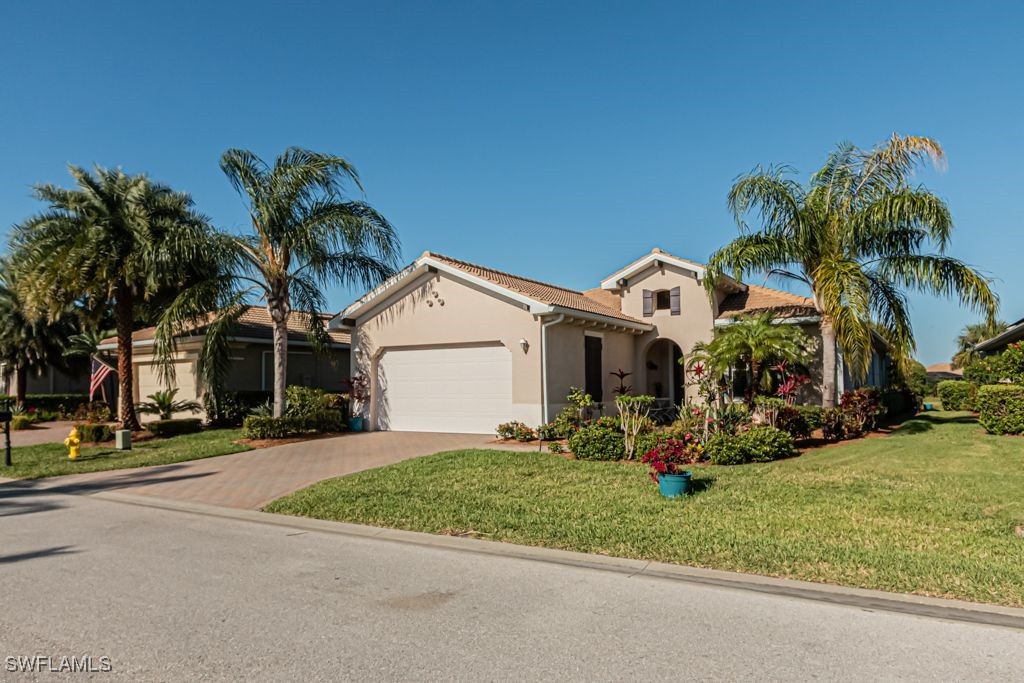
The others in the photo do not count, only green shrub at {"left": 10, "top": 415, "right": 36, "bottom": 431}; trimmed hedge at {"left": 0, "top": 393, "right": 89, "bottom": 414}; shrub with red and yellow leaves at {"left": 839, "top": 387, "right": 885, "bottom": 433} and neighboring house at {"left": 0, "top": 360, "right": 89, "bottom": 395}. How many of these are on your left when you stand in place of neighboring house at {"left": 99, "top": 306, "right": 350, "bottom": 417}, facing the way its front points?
1

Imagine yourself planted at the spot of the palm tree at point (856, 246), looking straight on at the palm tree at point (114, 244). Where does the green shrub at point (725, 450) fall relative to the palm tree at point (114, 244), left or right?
left

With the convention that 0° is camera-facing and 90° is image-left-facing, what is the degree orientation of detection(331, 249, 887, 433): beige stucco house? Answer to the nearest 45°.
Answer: approximately 45°

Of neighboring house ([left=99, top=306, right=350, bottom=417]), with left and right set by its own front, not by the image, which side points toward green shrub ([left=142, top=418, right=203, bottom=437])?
front

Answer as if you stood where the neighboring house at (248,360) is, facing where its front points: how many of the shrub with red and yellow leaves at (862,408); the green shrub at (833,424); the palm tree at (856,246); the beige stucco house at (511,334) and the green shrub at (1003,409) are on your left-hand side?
5

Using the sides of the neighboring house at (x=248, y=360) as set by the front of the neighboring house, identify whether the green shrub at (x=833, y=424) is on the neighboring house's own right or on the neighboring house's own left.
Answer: on the neighboring house's own left

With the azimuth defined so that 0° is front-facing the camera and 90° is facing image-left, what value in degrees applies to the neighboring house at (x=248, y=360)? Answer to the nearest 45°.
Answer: approximately 45°

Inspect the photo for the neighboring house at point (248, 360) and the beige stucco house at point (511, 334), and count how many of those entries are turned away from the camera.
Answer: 0

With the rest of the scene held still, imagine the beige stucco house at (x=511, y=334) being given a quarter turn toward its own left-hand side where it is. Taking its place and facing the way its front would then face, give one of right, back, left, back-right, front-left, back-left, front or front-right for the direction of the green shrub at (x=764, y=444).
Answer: front

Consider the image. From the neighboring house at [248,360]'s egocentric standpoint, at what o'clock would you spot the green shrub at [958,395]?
The green shrub is roughly at 8 o'clock from the neighboring house.

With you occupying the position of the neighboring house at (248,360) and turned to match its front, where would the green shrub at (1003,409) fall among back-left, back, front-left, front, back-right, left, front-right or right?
left

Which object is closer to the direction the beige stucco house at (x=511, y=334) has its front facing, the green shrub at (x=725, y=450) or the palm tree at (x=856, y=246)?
the green shrub
